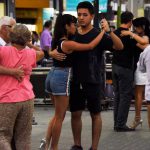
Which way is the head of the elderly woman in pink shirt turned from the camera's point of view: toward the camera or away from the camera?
away from the camera

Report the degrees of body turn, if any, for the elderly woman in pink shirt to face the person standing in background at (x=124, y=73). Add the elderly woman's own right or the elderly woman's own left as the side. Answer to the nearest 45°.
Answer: approximately 45° to the elderly woman's own right

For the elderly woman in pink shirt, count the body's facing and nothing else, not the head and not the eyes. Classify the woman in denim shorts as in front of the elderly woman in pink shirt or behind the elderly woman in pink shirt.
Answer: in front

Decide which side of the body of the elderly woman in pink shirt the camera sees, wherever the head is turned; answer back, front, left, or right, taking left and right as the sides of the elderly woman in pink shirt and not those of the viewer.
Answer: back
